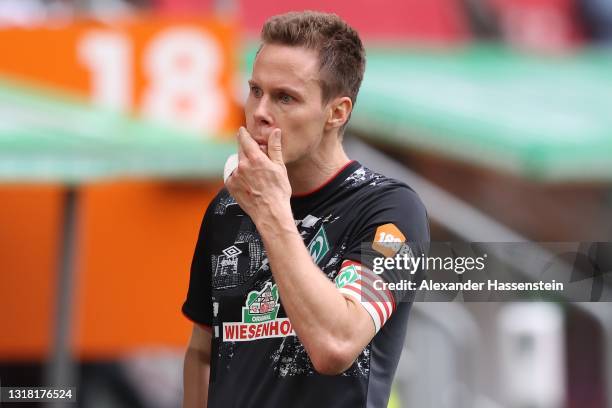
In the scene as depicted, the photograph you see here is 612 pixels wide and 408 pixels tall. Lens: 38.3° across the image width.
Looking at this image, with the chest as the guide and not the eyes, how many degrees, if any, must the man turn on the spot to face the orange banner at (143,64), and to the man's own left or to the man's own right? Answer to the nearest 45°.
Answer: approximately 135° to the man's own right

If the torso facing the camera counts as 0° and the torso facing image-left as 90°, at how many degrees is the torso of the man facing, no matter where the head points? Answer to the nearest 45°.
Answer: approximately 45°
